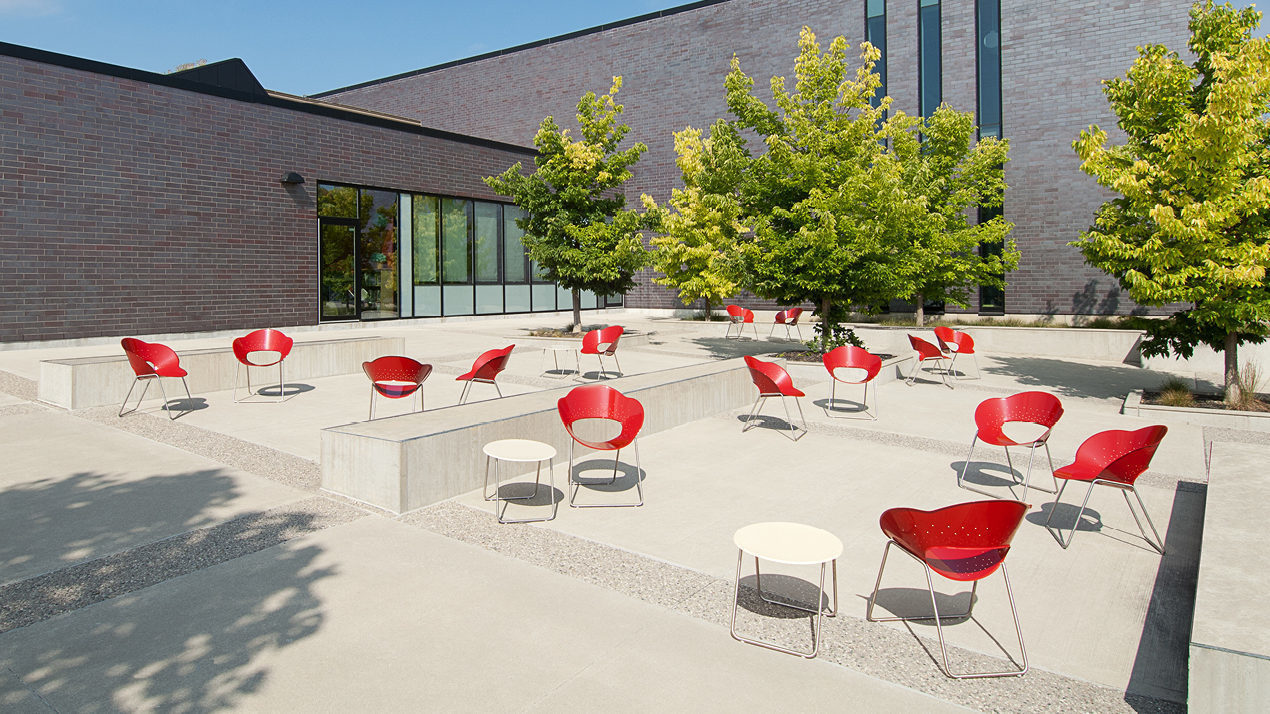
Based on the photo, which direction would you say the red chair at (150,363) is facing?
to the viewer's right

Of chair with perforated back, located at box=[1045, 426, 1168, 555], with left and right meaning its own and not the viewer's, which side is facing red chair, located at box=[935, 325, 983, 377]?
right

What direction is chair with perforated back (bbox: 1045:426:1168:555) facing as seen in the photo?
to the viewer's left

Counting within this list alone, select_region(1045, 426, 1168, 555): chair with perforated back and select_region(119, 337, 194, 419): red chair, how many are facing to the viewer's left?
1
